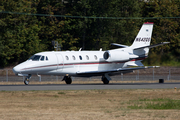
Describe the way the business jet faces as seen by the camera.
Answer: facing the viewer and to the left of the viewer
